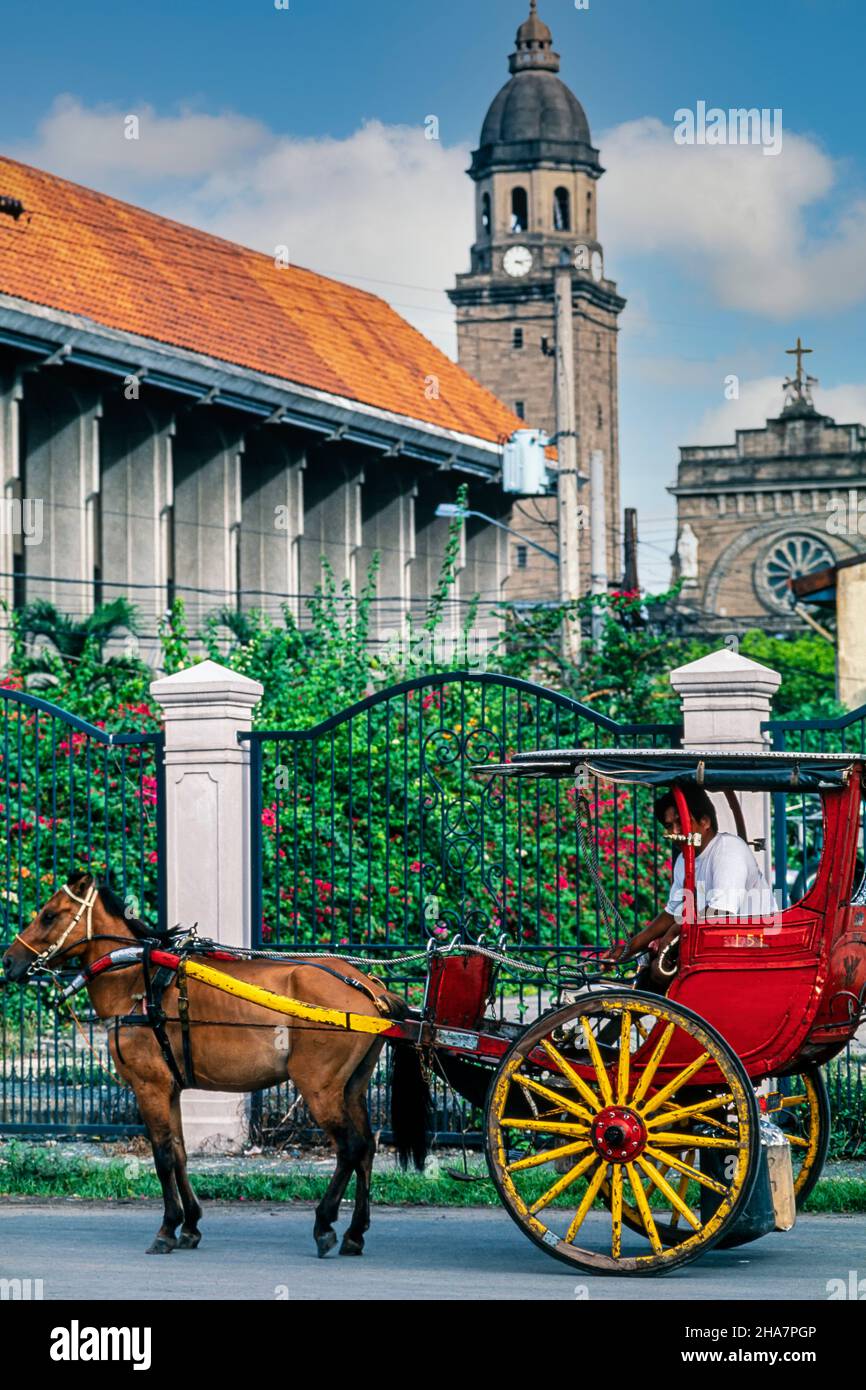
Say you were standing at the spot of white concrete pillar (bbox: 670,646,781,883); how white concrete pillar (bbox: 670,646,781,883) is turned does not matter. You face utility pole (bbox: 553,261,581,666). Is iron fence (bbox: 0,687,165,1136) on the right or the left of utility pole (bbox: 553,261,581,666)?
left

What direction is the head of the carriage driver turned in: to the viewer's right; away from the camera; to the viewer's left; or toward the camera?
to the viewer's left

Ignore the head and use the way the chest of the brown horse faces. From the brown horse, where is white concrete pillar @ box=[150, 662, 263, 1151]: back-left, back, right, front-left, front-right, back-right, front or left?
right

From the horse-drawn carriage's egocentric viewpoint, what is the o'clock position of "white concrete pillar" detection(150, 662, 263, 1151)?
The white concrete pillar is roughly at 2 o'clock from the horse-drawn carriage.

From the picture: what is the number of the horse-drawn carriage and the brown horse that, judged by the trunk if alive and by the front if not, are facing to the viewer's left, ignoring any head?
2

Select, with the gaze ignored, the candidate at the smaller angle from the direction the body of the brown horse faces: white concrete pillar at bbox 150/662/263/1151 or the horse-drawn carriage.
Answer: the white concrete pillar

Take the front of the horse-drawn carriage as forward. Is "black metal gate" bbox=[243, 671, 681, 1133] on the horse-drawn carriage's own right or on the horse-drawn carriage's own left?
on the horse-drawn carriage's own right

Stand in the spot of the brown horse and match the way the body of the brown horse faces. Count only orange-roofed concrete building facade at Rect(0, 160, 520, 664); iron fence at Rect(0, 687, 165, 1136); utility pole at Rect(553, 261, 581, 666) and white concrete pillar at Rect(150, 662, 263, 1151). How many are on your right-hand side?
4

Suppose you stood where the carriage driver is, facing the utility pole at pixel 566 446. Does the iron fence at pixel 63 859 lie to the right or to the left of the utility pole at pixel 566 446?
left

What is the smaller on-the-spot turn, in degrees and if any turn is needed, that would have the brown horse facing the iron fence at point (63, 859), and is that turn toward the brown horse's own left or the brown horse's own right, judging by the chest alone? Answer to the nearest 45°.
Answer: approximately 90° to the brown horse's own right

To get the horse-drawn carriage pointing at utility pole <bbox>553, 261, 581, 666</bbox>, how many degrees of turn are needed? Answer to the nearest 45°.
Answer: approximately 90° to its right

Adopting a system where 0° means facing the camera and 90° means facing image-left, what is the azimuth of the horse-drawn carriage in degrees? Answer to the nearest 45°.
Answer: approximately 90°

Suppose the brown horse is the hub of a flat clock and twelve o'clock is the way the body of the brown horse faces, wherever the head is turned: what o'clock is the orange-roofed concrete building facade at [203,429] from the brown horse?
The orange-roofed concrete building facade is roughly at 3 o'clock from the brown horse.

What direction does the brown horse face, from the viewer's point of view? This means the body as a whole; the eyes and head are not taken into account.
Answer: to the viewer's left
